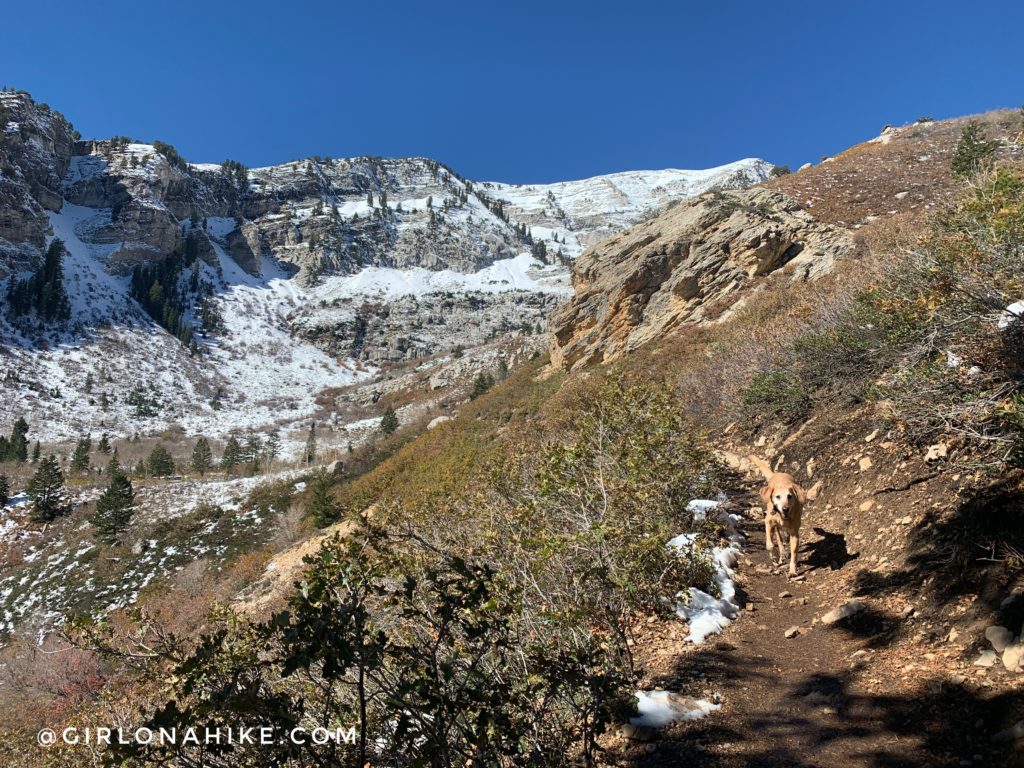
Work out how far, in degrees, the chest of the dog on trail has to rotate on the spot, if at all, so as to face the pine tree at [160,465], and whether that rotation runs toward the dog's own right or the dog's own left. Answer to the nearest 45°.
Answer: approximately 135° to the dog's own right

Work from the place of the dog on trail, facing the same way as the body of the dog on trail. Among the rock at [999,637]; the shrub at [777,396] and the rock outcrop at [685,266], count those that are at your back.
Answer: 2

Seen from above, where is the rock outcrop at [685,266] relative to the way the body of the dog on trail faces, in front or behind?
behind

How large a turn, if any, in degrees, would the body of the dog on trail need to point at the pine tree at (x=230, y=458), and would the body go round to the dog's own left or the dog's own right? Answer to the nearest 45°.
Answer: approximately 135° to the dog's own right

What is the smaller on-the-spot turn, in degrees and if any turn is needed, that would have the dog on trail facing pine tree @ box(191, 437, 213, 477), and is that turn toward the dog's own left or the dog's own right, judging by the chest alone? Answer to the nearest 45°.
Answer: approximately 135° to the dog's own right

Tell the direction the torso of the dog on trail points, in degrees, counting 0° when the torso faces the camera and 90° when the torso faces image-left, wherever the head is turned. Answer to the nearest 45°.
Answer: approximately 0°
